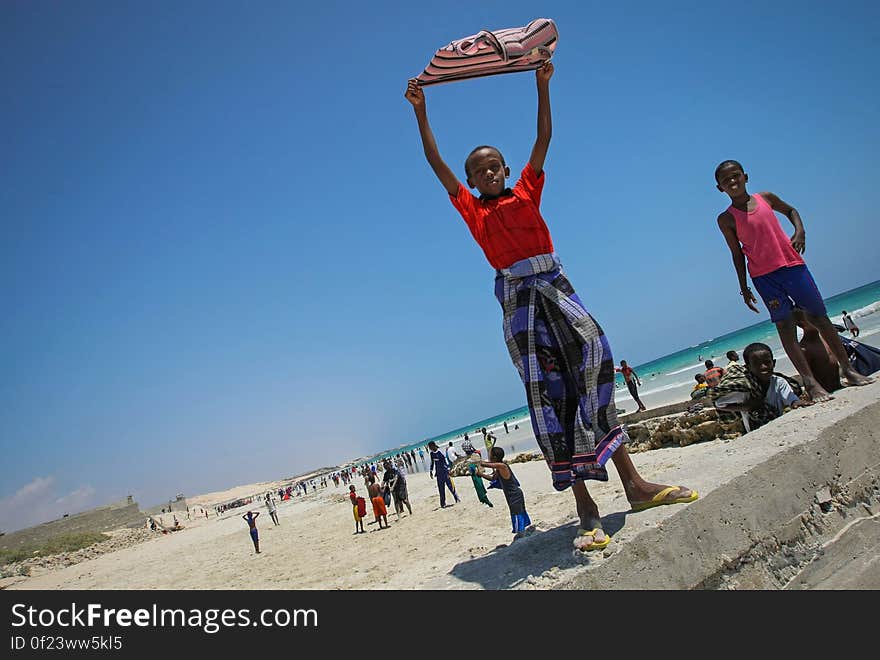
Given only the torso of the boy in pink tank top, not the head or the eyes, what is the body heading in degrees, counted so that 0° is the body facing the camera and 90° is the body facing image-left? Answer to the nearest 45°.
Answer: approximately 0°

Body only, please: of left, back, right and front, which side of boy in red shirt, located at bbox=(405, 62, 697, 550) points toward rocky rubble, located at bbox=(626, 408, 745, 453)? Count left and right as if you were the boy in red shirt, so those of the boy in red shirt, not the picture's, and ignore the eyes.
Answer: back

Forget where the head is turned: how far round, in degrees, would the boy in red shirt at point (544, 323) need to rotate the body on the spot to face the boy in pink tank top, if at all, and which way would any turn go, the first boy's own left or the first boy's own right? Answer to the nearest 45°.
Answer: approximately 135° to the first boy's own left

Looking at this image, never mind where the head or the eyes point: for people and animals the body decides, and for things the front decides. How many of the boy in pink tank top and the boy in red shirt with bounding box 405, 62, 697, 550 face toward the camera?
2

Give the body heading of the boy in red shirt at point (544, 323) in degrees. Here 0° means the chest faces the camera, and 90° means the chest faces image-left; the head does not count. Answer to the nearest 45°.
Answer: approximately 0°

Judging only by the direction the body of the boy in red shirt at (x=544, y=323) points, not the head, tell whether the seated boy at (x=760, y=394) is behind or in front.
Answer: behind
